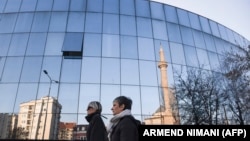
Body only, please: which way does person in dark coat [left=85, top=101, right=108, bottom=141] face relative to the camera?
to the viewer's left

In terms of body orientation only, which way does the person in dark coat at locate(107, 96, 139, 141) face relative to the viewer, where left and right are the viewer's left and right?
facing to the left of the viewer

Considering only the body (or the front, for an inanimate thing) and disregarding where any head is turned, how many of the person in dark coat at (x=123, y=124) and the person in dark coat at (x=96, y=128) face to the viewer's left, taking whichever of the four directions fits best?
2

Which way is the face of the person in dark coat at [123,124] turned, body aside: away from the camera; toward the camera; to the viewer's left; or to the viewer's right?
to the viewer's left

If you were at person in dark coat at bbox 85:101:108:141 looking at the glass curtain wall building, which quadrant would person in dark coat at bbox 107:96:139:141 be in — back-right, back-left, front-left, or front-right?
back-right

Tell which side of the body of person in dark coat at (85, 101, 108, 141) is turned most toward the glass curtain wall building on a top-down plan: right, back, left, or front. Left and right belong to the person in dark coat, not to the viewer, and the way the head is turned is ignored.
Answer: right

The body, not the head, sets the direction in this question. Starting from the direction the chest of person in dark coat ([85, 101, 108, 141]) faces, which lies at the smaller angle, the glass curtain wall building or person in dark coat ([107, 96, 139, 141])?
the glass curtain wall building

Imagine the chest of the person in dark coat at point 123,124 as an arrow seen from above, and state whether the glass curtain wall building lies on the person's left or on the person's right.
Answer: on the person's right

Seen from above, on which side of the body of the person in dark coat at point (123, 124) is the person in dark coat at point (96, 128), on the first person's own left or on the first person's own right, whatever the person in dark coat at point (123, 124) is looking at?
on the first person's own right
